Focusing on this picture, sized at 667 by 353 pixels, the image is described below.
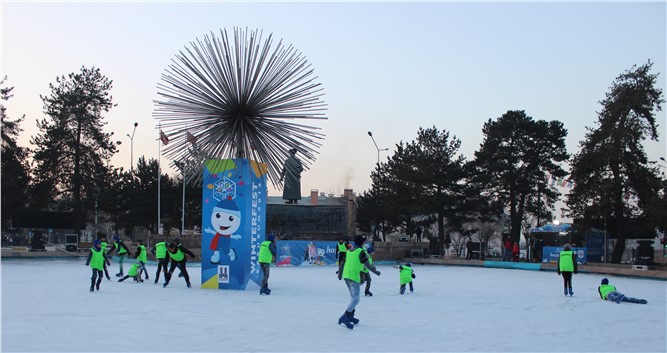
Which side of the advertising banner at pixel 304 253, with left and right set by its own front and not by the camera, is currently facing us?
front

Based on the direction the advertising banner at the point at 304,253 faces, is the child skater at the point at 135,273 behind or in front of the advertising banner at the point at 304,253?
in front

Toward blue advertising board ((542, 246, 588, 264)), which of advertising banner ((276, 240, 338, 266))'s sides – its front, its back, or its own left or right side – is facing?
left

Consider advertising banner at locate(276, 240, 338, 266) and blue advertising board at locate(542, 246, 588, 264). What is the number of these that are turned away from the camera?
0

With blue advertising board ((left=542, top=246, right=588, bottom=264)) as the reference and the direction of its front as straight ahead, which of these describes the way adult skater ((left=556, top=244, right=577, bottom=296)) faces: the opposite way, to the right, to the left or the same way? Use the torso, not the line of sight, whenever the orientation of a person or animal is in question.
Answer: the opposite way

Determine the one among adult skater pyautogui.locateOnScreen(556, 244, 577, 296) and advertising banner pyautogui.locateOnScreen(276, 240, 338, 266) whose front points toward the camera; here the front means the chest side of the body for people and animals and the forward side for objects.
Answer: the advertising banner

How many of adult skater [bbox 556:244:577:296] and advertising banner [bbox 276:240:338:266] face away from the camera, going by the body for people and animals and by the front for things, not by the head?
1

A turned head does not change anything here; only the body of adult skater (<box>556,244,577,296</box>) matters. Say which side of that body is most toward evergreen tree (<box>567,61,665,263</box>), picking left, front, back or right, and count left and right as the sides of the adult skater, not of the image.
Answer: front

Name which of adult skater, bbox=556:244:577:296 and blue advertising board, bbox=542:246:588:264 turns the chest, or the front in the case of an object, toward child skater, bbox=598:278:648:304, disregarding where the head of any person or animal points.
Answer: the blue advertising board

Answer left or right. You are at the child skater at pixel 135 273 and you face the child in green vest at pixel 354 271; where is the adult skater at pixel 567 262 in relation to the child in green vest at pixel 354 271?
left

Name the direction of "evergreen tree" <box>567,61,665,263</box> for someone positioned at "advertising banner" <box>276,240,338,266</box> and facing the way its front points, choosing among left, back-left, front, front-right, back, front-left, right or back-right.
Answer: left

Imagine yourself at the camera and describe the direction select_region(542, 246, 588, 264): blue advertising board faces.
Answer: facing the viewer

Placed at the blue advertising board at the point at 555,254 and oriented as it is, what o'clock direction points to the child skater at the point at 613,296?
The child skater is roughly at 12 o'clock from the blue advertising board.
